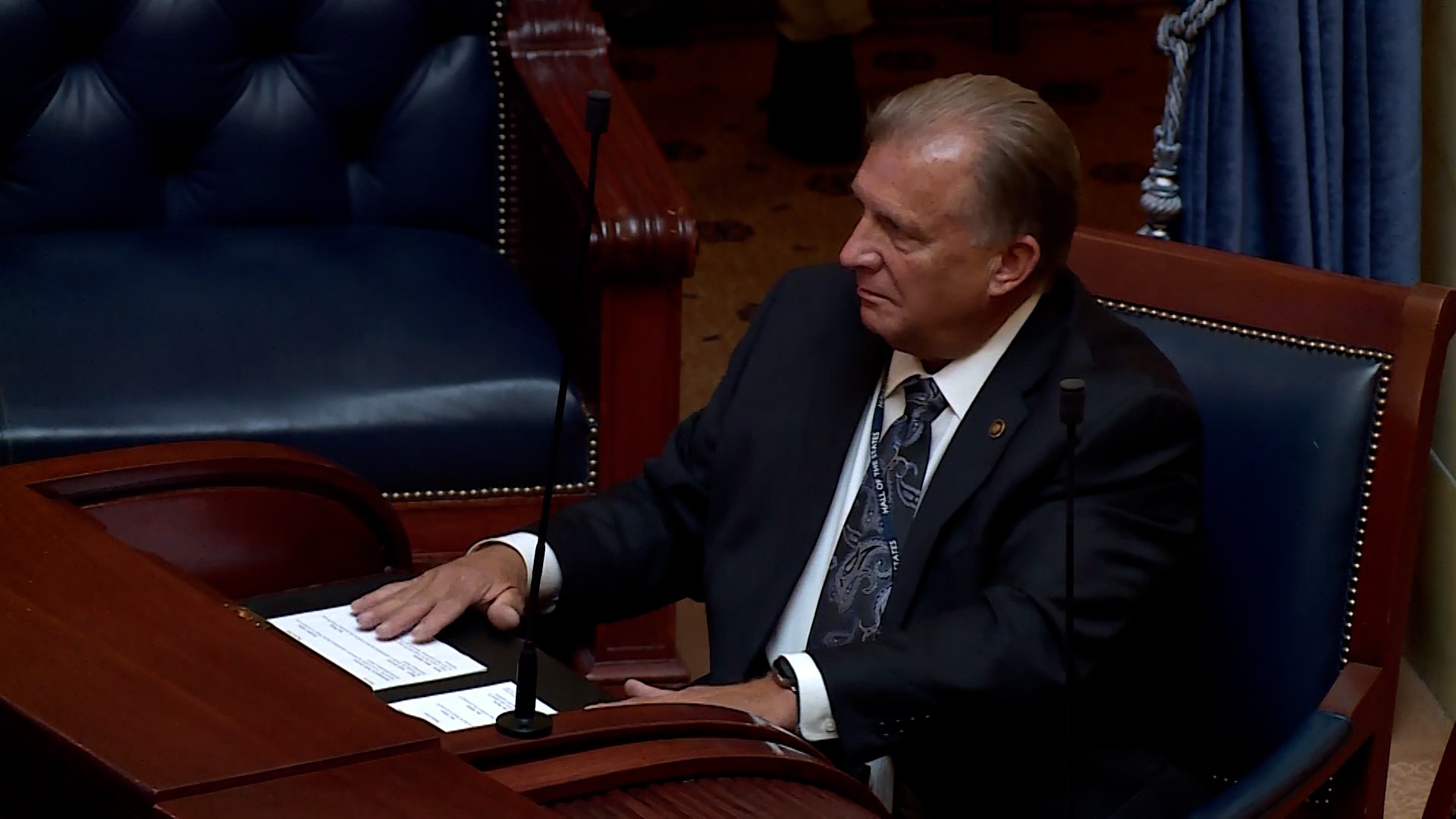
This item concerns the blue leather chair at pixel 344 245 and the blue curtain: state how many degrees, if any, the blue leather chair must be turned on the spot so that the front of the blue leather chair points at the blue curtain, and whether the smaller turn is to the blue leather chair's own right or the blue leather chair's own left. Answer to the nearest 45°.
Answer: approximately 45° to the blue leather chair's own left

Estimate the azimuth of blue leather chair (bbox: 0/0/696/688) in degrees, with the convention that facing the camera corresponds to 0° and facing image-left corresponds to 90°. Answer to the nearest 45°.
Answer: approximately 0°

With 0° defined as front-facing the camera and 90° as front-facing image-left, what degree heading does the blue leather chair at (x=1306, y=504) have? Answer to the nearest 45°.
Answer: approximately 45°

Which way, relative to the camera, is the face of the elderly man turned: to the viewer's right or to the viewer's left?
to the viewer's left

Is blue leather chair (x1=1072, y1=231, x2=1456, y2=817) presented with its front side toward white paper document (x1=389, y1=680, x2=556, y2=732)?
yes

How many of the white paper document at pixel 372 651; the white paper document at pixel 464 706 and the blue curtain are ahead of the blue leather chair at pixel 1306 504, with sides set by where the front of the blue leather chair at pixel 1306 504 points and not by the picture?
2

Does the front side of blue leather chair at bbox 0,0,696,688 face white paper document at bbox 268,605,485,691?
yes

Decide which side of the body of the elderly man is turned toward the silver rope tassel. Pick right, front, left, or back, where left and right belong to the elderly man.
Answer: back

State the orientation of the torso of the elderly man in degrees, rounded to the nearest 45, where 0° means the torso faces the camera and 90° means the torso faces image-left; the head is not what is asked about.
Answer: approximately 45°
